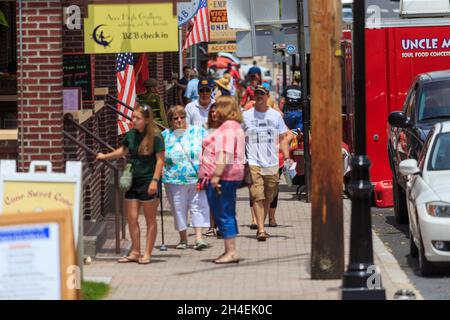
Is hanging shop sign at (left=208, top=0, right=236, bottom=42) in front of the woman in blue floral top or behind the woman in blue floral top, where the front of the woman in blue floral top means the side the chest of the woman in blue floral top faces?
behind

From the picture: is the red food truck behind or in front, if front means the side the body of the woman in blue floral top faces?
behind

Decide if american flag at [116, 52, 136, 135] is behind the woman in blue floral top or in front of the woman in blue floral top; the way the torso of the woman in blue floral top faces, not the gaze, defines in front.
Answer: behind

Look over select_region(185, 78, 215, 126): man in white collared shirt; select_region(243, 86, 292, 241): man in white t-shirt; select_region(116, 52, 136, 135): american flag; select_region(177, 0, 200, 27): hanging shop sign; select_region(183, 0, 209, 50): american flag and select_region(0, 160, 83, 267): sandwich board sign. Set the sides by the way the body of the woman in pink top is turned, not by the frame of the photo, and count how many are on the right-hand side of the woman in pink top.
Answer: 5

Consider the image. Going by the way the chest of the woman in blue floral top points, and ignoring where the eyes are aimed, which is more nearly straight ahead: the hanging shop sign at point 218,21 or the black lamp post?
the black lamp post

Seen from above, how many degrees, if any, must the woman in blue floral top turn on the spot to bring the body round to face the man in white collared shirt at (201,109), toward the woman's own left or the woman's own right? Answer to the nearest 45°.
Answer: approximately 180°

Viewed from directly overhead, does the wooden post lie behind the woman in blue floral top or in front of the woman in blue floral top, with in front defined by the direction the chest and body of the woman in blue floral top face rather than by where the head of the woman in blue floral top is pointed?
in front

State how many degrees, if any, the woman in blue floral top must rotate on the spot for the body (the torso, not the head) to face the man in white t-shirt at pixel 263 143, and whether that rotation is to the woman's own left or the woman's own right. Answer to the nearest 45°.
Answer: approximately 135° to the woman's own left
